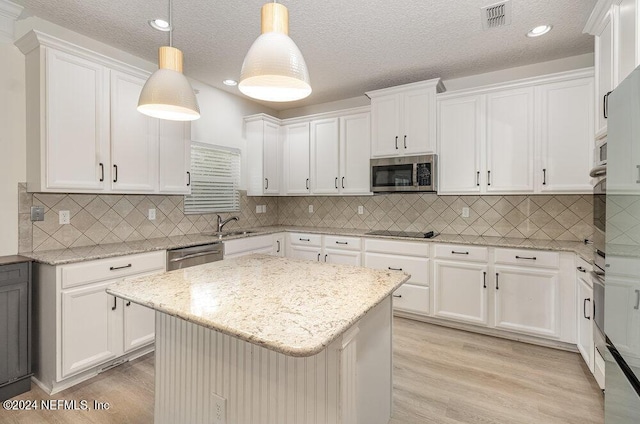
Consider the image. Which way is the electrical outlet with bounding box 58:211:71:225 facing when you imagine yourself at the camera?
facing the viewer

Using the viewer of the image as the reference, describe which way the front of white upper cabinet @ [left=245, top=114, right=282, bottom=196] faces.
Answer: facing the viewer and to the right of the viewer

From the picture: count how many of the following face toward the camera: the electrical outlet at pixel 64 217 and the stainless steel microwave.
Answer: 2

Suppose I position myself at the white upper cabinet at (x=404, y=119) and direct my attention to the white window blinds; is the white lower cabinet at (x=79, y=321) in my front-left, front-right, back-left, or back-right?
front-left

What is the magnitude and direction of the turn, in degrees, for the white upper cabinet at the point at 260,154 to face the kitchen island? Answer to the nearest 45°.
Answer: approximately 45° to its right

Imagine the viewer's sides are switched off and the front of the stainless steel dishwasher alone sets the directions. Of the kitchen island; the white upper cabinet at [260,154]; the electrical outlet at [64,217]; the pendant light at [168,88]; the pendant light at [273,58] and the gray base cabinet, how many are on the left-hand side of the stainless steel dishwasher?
1

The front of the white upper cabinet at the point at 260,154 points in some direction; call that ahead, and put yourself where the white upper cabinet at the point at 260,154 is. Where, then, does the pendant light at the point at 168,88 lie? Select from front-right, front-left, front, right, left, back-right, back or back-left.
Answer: front-right

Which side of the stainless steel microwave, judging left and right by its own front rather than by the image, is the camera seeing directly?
front

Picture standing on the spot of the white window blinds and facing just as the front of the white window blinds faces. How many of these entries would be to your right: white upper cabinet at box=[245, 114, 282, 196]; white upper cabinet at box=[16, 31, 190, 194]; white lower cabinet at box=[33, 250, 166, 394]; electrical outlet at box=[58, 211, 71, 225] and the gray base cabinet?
4

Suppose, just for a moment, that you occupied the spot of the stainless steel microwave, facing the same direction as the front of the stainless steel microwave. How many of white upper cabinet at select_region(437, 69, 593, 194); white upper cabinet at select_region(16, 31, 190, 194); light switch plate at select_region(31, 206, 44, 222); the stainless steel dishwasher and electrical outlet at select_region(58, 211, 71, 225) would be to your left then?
1

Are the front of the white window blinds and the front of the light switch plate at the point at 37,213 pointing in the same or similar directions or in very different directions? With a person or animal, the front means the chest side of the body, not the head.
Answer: same or similar directions

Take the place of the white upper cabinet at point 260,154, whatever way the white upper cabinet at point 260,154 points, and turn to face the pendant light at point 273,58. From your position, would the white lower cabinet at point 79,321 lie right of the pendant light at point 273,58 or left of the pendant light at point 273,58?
right

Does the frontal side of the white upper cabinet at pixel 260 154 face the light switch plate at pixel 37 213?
no

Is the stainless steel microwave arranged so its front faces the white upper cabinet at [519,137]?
no

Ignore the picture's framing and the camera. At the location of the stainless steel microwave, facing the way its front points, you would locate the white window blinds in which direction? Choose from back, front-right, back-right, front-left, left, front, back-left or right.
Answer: right

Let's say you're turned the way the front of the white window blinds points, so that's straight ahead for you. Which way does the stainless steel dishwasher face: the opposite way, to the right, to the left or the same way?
the same way
